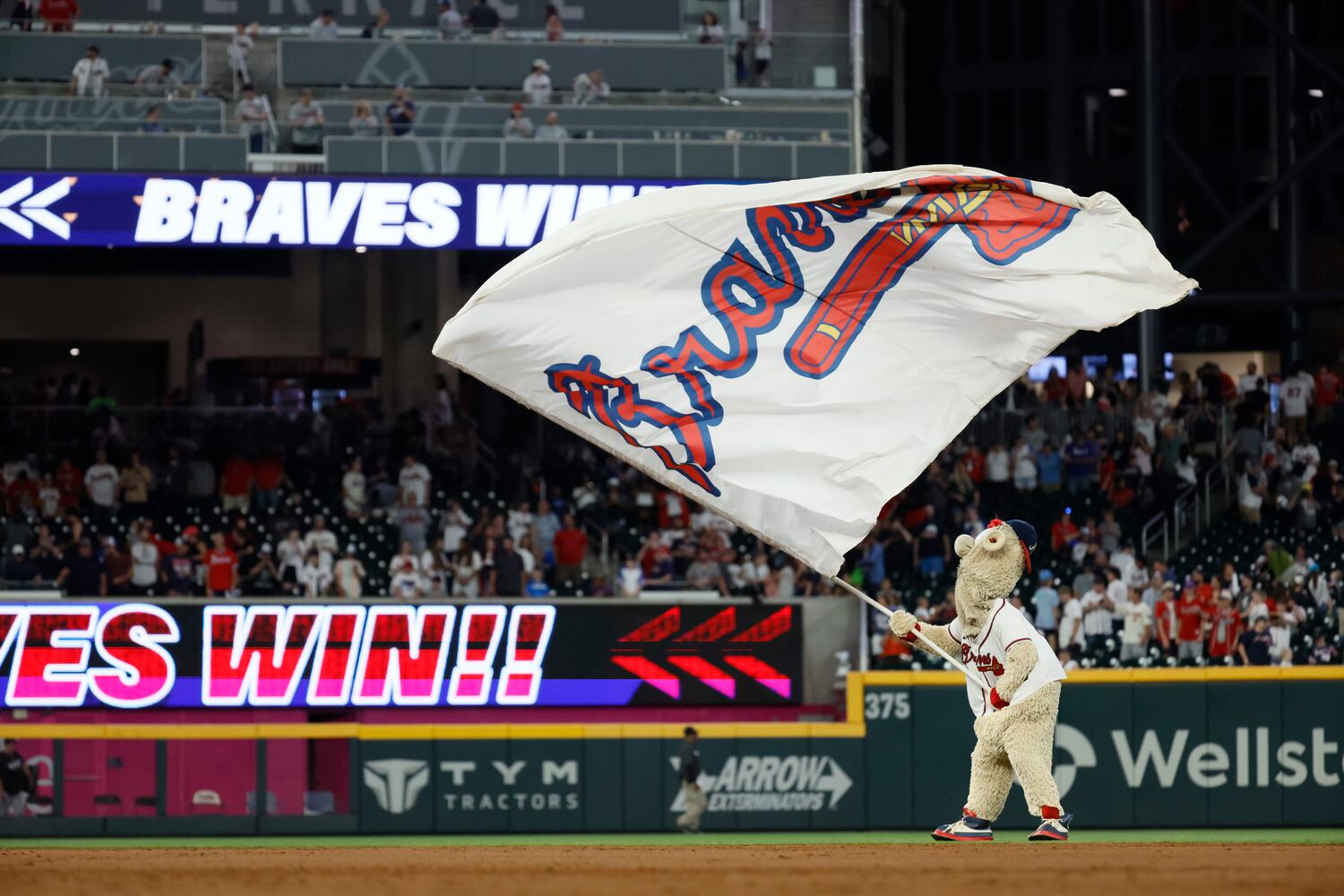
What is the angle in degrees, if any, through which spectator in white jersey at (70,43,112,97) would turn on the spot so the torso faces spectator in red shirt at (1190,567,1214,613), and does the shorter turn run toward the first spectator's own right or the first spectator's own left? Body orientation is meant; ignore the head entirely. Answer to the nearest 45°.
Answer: approximately 45° to the first spectator's own left

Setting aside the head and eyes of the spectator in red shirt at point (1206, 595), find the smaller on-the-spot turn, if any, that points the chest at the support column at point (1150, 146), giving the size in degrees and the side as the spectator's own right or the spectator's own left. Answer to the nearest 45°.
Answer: approximately 135° to the spectator's own right

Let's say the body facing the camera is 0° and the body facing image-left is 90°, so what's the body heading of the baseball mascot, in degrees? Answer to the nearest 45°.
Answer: approximately 45°

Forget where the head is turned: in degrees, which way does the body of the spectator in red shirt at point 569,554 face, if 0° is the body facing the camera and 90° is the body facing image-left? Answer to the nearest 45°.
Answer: approximately 0°

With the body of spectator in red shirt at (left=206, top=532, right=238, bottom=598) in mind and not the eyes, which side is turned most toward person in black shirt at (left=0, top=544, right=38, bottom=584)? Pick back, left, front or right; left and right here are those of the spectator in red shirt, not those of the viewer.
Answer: right

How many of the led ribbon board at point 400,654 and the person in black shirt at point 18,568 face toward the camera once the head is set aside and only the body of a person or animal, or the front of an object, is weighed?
2

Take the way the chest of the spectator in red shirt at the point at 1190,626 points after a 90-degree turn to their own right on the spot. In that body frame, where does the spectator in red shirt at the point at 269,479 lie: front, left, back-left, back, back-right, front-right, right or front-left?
front
